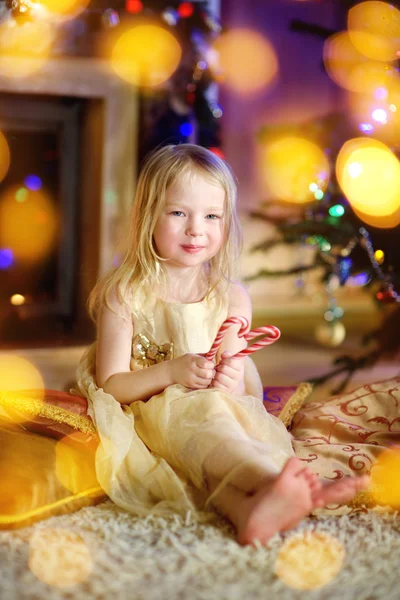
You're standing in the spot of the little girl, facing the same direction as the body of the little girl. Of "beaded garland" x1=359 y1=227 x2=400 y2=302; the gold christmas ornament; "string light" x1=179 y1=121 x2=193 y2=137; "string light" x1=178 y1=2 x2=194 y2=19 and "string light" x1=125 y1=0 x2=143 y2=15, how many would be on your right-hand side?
0

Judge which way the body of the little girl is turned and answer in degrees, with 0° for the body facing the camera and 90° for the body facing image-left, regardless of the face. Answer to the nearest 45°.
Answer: approximately 315°

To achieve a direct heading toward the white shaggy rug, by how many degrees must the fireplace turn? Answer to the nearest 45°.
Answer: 0° — it already faces it

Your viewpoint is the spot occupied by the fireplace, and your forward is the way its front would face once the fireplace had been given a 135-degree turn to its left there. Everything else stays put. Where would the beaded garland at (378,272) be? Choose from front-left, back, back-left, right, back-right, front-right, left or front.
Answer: right

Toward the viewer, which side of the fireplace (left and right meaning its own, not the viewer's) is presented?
front

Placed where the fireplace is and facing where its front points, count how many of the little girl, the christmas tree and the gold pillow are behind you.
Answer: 0

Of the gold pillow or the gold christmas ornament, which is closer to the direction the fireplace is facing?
the gold pillow

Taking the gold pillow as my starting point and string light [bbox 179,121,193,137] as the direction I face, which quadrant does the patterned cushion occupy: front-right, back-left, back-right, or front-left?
front-right

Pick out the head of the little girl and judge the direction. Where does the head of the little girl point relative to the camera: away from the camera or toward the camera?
toward the camera

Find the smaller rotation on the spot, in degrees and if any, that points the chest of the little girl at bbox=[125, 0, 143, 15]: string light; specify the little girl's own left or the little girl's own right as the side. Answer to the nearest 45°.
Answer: approximately 135° to the little girl's own left

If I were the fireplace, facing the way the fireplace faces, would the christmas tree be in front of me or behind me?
in front

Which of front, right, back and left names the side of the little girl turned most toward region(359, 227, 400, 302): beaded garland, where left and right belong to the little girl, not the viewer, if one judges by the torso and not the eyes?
left

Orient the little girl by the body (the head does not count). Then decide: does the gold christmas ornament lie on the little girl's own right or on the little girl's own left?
on the little girl's own left

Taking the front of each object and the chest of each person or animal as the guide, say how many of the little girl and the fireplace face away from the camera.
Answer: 0
